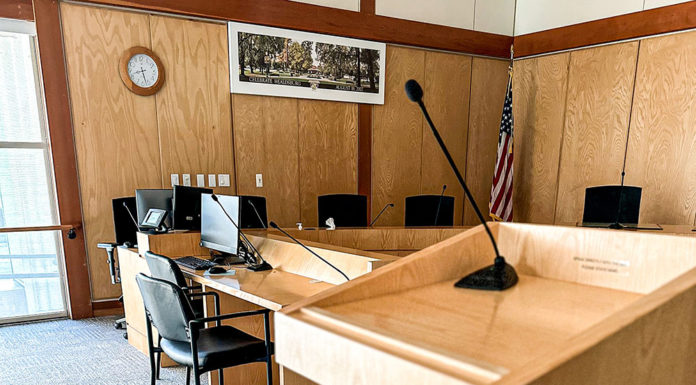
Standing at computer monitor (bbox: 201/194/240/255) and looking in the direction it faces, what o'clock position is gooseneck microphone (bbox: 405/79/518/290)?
The gooseneck microphone is roughly at 10 o'clock from the computer monitor.

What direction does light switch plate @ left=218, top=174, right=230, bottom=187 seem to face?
toward the camera

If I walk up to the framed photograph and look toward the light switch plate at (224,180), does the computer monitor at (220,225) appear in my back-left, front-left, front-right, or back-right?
front-left

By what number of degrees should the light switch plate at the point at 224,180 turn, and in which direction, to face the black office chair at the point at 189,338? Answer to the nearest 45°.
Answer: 0° — it already faces it

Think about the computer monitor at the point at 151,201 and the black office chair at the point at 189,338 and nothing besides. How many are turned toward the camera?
0

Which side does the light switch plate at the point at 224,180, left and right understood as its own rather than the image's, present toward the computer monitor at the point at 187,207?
front

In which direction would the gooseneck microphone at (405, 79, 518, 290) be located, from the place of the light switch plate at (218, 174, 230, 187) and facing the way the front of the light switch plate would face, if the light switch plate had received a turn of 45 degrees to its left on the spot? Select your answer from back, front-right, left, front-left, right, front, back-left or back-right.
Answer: front-right

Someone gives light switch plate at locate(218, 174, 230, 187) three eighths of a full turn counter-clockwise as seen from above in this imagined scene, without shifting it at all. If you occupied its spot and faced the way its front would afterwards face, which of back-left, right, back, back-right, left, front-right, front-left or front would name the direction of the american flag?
front-right

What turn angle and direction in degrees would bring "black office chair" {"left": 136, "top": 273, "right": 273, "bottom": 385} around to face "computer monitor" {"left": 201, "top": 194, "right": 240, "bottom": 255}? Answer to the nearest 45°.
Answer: approximately 45° to its left

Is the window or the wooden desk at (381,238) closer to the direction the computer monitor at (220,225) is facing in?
the window

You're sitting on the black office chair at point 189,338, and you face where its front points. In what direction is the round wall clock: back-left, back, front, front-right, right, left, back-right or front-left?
front-left

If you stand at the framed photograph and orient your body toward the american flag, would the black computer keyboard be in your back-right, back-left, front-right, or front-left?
back-right

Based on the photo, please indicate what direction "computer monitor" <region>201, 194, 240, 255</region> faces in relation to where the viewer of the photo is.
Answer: facing the viewer and to the left of the viewer
